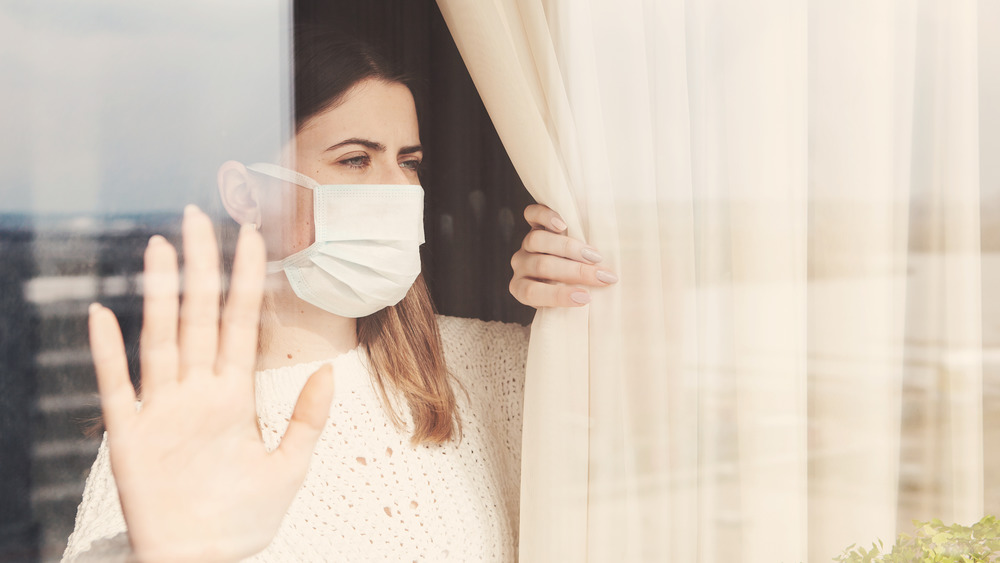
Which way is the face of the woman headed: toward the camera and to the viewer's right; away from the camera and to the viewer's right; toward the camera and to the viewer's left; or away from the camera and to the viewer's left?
toward the camera and to the viewer's right

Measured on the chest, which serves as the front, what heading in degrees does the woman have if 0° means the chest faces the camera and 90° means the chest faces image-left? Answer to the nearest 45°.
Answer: approximately 0°
